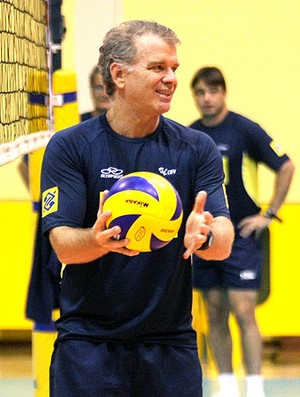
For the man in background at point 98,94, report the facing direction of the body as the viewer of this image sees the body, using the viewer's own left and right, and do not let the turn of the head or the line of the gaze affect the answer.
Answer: facing the viewer

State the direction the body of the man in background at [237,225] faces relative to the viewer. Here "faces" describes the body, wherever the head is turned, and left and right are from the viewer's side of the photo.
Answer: facing the viewer and to the left of the viewer

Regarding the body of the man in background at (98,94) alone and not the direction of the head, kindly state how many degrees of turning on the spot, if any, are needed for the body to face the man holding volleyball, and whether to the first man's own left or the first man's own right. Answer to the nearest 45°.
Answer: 0° — they already face them

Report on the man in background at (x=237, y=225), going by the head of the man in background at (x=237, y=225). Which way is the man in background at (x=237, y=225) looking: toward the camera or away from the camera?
toward the camera

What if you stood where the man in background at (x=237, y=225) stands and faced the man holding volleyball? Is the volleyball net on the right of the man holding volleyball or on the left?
right

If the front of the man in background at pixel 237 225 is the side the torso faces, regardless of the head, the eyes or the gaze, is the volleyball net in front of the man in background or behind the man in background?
in front

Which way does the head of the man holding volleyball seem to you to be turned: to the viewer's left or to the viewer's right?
to the viewer's right

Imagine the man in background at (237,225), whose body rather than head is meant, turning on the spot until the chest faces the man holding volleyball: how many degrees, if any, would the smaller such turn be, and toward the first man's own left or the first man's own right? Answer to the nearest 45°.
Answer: approximately 45° to the first man's own left

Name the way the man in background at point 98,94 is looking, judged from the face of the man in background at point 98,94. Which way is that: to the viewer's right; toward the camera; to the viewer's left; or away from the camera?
toward the camera
